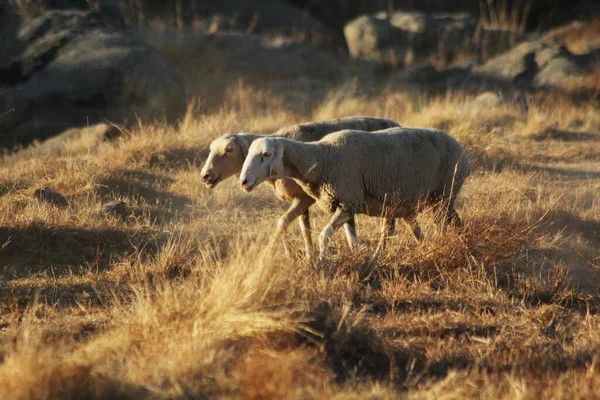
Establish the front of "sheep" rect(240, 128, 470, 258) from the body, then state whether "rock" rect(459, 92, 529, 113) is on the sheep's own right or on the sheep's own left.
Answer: on the sheep's own right

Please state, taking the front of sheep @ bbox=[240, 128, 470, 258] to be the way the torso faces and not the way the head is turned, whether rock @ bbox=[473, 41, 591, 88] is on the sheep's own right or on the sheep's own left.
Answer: on the sheep's own right

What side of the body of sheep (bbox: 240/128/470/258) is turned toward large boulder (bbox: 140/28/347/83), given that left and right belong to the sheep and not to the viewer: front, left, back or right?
right

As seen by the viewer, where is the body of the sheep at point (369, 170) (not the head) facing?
to the viewer's left

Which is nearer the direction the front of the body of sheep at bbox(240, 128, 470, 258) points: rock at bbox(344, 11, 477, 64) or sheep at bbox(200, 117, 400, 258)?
the sheep

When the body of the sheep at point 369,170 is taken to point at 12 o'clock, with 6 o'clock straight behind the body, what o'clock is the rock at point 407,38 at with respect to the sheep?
The rock is roughly at 3 o'clock from the sheep.

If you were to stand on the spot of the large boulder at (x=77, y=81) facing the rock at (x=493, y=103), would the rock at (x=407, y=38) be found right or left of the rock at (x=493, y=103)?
left

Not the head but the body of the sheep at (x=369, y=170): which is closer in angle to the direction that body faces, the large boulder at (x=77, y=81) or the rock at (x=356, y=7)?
the large boulder

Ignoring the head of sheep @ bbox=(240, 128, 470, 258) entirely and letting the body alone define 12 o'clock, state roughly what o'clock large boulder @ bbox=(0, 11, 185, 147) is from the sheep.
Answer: The large boulder is roughly at 2 o'clock from the sheep.

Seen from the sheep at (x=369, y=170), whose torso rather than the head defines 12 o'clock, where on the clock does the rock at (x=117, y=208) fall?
The rock is roughly at 1 o'clock from the sheep.
